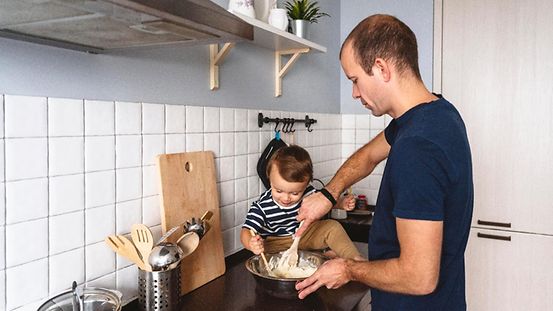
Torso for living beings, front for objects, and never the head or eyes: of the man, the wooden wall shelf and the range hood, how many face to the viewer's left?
1

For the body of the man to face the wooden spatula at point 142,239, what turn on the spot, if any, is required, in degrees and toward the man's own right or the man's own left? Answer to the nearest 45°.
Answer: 0° — they already face it

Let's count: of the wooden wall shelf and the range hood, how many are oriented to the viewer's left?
0

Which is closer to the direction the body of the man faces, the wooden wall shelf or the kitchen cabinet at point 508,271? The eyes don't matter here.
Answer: the wooden wall shelf

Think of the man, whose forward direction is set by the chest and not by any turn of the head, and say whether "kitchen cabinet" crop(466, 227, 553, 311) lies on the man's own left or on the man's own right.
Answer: on the man's own right

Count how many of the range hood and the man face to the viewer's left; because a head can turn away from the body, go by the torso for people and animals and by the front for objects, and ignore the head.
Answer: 1

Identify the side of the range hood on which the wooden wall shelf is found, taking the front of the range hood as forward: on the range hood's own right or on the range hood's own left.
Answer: on the range hood's own left

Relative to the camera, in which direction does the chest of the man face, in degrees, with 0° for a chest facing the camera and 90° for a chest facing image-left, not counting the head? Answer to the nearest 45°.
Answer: approximately 90°

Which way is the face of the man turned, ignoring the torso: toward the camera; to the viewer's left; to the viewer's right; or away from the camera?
to the viewer's left

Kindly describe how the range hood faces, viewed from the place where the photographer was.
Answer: facing the viewer and to the right of the viewer
